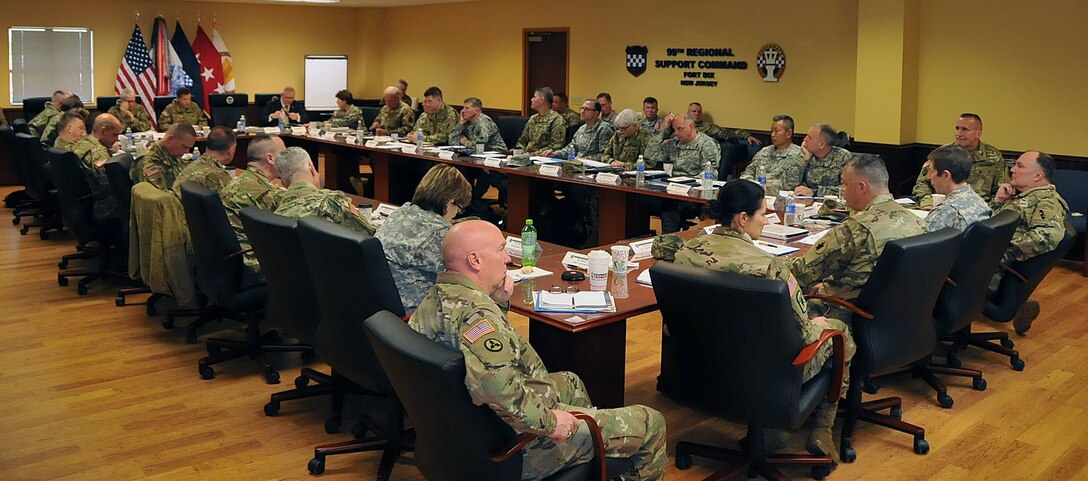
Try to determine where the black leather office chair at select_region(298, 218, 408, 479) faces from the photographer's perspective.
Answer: facing away from the viewer and to the right of the viewer

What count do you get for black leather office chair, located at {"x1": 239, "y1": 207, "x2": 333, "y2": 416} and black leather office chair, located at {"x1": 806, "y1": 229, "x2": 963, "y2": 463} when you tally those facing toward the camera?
0

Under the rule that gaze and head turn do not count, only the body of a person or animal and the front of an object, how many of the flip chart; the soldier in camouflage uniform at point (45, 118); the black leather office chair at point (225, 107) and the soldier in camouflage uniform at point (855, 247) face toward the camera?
2

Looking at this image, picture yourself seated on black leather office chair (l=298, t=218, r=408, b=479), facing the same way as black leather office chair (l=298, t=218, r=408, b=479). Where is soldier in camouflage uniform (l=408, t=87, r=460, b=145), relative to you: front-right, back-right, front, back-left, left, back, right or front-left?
front-left

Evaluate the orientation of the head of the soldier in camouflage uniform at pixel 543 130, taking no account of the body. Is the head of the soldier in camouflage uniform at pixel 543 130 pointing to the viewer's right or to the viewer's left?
to the viewer's left

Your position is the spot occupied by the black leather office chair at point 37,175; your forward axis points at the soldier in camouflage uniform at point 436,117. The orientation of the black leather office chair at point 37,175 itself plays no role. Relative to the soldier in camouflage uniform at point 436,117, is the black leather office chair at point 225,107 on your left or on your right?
left

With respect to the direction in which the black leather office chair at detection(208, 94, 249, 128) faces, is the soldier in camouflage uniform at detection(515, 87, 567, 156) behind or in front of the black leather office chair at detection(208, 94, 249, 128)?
in front

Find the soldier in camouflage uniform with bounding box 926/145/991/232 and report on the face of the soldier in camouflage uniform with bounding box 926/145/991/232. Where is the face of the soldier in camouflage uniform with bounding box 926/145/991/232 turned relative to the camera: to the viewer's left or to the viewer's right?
to the viewer's left

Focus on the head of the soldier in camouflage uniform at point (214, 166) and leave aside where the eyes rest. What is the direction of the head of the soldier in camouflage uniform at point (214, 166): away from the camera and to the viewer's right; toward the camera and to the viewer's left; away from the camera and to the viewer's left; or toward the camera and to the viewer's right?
away from the camera and to the viewer's right

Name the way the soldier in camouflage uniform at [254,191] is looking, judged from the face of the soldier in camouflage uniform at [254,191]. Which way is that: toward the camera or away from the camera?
away from the camera

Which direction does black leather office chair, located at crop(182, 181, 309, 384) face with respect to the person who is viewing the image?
facing away from the viewer and to the right of the viewer

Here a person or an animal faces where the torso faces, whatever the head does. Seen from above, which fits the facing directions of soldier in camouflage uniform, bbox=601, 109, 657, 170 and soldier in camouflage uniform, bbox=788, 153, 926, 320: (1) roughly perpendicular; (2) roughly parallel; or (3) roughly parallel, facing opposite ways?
roughly perpendicular

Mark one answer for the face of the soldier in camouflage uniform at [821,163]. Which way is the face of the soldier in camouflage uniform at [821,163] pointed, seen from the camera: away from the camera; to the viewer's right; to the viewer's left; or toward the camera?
to the viewer's left

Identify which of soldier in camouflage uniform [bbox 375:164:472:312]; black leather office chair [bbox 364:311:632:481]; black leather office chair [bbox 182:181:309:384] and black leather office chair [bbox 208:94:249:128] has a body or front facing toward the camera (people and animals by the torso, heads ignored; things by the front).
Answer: black leather office chair [bbox 208:94:249:128]

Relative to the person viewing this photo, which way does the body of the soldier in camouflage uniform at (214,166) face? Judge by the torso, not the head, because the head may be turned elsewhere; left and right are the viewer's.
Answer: facing away from the viewer and to the right of the viewer
